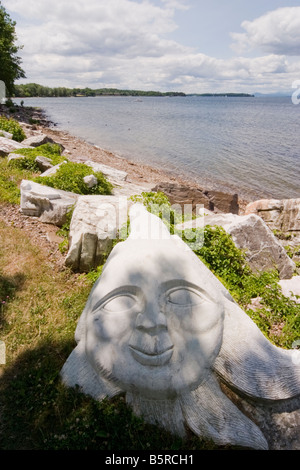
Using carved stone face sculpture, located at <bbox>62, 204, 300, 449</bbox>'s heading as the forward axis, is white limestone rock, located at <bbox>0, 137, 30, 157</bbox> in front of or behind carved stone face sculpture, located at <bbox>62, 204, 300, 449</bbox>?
behind

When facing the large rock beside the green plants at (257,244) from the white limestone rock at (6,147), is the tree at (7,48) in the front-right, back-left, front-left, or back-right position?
back-left

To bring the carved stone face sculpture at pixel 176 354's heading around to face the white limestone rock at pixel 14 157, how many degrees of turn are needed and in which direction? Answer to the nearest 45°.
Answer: approximately 135° to its right

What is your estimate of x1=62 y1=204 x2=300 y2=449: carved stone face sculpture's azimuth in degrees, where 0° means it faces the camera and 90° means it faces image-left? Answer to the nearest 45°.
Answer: approximately 0°

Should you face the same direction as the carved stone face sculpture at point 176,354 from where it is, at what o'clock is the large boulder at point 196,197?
The large boulder is roughly at 6 o'clock from the carved stone face sculpture.

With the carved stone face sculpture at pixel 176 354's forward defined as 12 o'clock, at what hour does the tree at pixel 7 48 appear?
The tree is roughly at 5 o'clock from the carved stone face sculpture.

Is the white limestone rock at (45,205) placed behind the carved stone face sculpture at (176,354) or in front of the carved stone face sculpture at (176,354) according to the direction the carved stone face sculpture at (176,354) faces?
behind

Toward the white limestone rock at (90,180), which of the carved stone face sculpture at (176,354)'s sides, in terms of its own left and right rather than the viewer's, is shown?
back

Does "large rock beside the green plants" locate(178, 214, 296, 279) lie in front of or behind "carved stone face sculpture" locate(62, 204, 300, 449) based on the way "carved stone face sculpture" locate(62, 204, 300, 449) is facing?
behind
